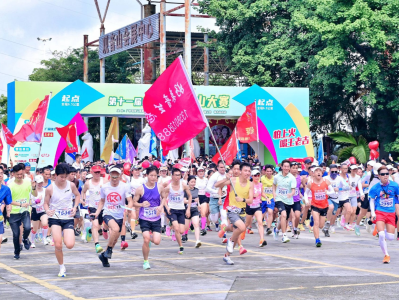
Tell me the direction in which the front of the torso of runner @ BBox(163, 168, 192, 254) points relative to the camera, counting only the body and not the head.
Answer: toward the camera

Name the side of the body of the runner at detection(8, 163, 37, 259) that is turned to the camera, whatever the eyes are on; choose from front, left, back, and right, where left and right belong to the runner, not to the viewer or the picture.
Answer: front

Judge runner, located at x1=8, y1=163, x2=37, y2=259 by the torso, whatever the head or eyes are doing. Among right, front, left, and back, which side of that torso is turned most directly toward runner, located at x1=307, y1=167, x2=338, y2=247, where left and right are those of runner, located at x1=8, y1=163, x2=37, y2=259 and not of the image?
left

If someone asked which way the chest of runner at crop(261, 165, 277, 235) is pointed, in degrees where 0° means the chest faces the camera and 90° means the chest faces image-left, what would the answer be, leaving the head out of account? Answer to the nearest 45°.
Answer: approximately 0°

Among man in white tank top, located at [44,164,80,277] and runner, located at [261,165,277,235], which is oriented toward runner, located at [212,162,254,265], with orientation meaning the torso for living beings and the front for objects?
runner, located at [261,165,277,235]

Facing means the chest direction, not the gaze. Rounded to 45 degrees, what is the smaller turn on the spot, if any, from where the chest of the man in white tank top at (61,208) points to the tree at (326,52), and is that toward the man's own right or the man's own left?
approximately 135° to the man's own left

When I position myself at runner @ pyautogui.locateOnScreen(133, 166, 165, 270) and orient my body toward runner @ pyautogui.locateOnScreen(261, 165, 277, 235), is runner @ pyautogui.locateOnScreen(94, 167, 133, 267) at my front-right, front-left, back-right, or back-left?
back-left

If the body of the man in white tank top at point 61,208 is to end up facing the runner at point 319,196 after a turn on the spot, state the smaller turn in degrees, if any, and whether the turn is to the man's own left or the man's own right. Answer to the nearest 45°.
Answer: approximately 135° to the man's own left

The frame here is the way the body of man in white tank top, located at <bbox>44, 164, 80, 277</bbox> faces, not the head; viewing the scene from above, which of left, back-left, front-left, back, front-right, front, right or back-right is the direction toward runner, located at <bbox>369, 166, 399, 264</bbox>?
left

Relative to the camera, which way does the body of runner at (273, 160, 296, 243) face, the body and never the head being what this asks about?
toward the camera

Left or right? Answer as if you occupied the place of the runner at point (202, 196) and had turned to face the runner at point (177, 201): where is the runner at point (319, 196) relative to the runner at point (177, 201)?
left

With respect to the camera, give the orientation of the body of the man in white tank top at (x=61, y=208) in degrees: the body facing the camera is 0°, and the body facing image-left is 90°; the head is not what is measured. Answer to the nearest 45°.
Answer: approximately 0°

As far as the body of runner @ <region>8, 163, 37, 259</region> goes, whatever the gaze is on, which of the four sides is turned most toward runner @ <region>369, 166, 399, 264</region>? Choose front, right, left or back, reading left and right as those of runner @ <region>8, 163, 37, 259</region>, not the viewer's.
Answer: left

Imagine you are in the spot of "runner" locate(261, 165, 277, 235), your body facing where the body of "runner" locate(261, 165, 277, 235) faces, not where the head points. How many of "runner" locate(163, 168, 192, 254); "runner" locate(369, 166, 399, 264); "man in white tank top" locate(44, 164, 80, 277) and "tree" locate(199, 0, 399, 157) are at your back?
1
